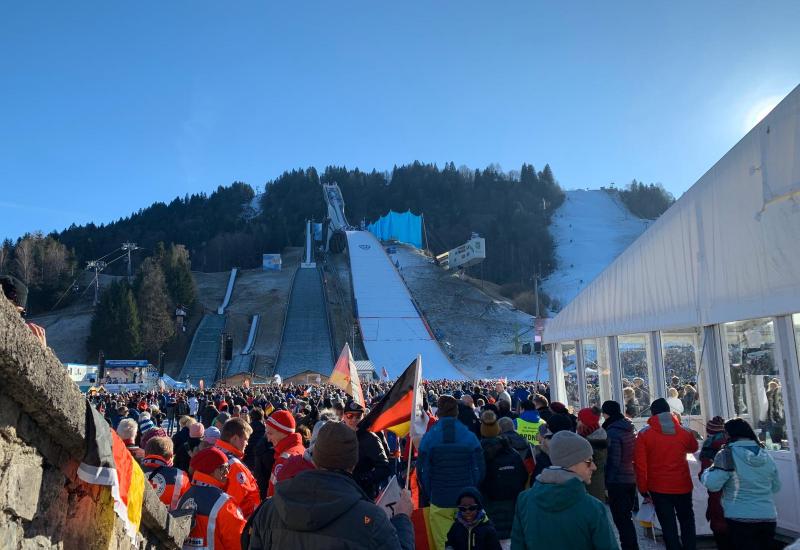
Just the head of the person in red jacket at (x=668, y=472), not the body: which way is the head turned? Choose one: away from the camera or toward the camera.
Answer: away from the camera

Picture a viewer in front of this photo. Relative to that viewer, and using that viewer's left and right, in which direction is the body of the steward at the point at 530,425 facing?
facing away from the viewer

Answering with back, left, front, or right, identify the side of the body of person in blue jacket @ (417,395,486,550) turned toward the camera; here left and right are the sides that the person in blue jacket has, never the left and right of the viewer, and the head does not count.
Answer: back

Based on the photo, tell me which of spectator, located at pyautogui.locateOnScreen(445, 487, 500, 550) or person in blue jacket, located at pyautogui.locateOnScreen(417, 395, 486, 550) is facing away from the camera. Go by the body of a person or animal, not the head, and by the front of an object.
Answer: the person in blue jacket

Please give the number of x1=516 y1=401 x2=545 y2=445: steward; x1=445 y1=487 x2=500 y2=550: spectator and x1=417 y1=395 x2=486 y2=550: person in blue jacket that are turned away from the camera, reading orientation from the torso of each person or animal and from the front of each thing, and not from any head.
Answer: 2

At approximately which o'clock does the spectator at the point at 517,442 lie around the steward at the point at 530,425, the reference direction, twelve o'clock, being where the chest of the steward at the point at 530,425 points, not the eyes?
the spectator at the point at 517,442 is roughly at 6 o'clock from the steward at the point at 530,425.

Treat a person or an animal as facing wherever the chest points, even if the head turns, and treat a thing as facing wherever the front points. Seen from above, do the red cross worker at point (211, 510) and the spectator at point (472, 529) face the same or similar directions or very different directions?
very different directions
